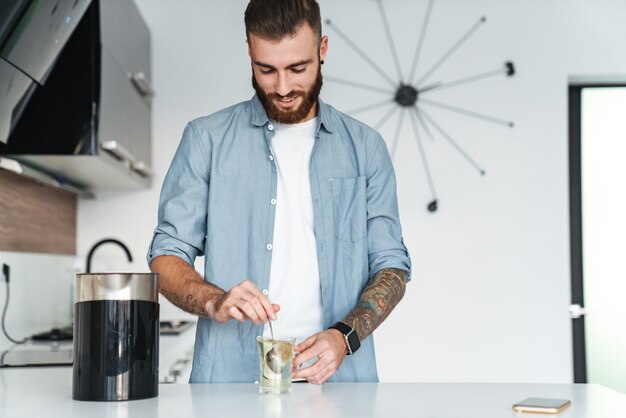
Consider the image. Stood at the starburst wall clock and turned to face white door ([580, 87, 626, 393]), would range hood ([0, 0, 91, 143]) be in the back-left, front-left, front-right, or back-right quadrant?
back-right

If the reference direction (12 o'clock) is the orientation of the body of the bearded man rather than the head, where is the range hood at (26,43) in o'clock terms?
The range hood is roughly at 4 o'clock from the bearded man.

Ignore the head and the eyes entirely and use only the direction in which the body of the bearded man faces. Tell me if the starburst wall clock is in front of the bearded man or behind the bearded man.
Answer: behind

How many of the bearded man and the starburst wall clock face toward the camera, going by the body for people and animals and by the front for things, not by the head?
2

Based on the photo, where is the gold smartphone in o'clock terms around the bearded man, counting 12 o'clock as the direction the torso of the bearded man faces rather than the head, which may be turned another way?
The gold smartphone is roughly at 11 o'clock from the bearded man.

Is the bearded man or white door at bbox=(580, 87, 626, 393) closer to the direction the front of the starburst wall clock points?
the bearded man

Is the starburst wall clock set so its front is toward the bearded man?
yes

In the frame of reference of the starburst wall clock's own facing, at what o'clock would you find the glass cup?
The glass cup is roughly at 12 o'clock from the starburst wall clock.

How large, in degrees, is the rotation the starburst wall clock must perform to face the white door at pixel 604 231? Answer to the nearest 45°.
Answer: approximately 90° to its left

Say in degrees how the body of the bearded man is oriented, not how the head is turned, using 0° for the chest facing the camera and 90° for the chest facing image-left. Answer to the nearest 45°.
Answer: approximately 0°

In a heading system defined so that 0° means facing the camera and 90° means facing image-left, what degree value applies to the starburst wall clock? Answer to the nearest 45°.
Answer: approximately 0°
